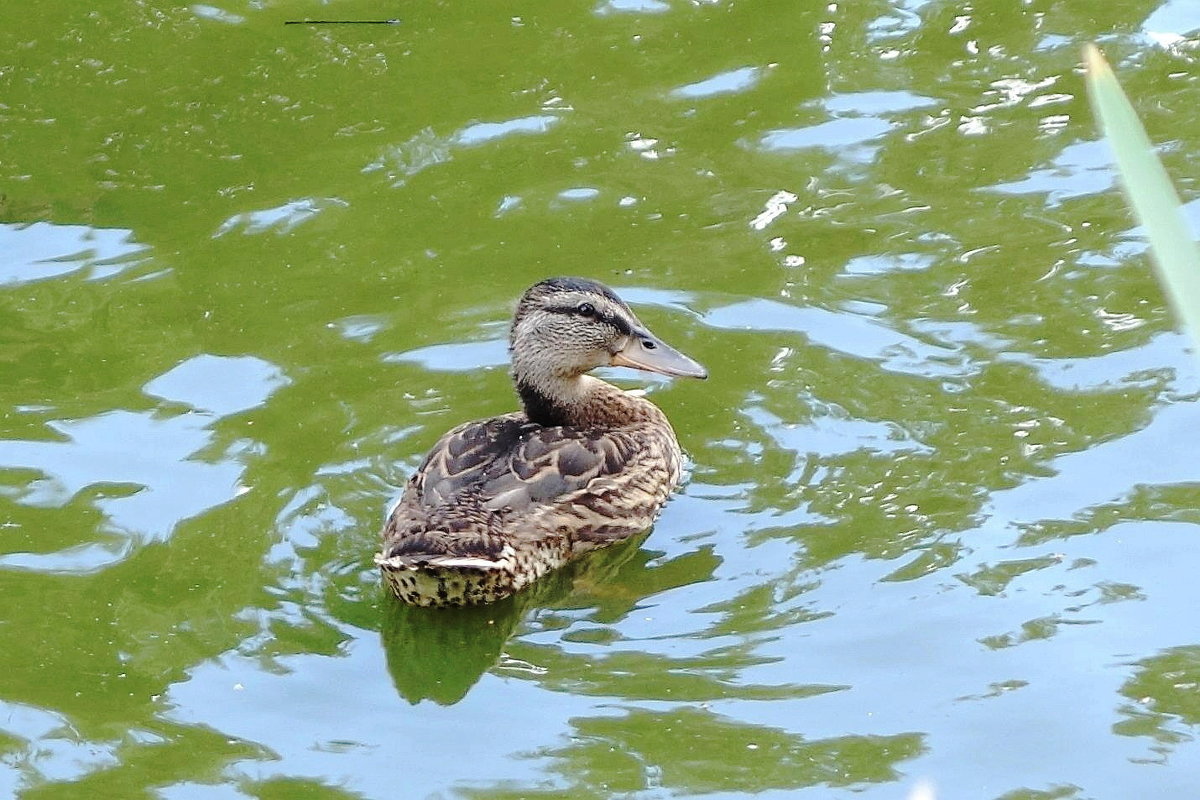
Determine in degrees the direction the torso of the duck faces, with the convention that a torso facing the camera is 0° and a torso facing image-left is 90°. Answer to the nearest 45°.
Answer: approximately 225°

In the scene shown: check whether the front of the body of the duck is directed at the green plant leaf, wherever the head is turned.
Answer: no
